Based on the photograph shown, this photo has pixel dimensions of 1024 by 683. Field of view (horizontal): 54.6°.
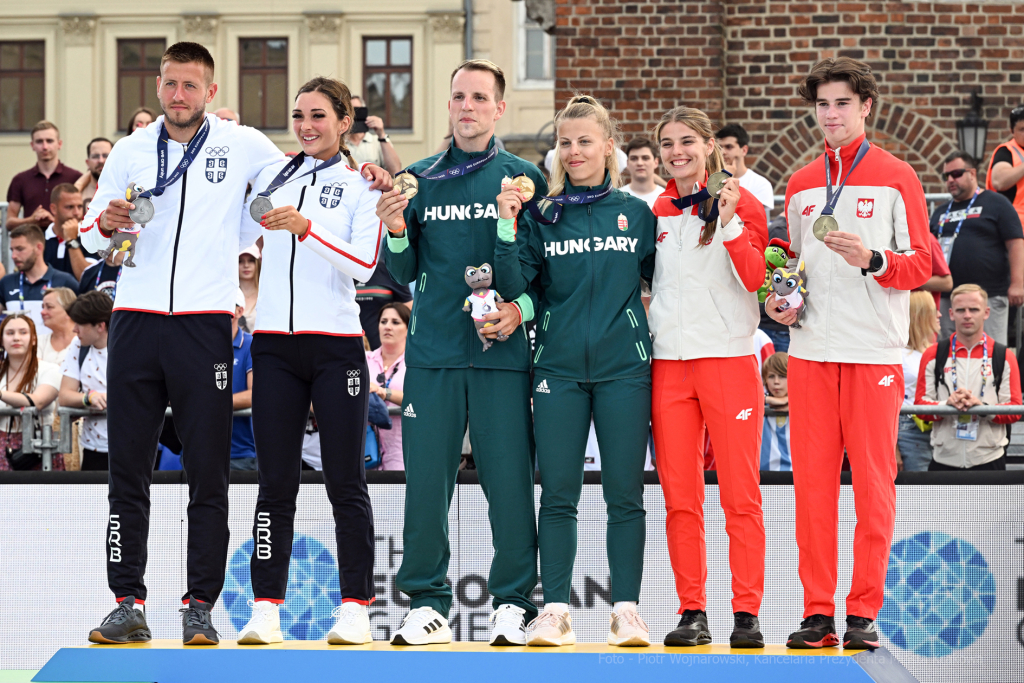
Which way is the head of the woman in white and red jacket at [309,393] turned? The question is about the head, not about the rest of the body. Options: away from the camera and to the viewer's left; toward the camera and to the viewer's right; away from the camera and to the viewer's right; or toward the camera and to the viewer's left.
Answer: toward the camera and to the viewer's left

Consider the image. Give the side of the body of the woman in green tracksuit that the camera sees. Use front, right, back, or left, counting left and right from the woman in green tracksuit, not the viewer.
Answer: front

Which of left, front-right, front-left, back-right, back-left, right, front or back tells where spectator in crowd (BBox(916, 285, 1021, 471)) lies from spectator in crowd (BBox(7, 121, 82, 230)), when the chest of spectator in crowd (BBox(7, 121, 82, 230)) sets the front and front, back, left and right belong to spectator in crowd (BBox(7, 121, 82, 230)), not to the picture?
front-left

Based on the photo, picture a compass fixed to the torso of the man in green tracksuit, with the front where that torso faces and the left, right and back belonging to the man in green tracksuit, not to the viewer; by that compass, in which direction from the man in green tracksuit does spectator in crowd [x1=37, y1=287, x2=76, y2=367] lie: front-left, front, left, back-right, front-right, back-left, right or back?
back-right

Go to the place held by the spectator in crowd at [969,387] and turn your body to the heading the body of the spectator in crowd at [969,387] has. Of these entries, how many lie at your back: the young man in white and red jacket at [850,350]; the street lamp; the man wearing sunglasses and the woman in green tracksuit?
2

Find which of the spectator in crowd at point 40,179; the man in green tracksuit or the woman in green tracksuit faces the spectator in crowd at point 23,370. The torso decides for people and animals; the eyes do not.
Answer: the spectator in crowd at point 40,179

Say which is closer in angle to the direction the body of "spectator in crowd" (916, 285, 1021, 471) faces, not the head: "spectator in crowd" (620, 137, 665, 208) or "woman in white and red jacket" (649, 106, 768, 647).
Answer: the woman in white and red jacket

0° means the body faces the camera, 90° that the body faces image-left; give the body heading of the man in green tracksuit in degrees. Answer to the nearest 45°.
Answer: approximately 0°

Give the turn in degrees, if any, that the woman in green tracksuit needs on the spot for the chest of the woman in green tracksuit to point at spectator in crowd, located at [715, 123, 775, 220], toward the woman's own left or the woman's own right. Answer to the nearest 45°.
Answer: approximately 180°

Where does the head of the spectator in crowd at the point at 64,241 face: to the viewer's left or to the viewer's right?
to the viewer's right

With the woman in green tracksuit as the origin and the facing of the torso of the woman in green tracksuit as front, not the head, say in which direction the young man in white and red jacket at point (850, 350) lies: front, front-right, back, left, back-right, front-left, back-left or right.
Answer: left

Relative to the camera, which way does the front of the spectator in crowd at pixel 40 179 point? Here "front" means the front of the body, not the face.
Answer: toward the camera

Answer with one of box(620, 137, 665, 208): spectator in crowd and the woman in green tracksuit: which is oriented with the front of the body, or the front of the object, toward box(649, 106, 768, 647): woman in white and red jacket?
the spectator in crowd

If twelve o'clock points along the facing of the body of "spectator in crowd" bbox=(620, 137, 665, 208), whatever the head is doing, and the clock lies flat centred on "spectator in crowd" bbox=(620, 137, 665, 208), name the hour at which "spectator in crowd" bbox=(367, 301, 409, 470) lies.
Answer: "spectator in crowd" bbox=(367, 301, 409, 470) is roughly at 2 o'clock from "spectator in crowd" bbox=(620, 137, 665, 208).

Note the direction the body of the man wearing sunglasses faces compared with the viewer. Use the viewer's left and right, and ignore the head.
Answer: facing the viewer and to the left of the viewer

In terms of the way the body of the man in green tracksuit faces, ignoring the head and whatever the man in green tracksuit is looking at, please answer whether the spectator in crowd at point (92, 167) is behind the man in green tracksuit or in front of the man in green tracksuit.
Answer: behind

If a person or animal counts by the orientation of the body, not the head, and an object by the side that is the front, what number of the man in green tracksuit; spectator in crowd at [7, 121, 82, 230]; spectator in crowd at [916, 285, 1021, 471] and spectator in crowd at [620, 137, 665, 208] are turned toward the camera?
4
